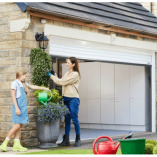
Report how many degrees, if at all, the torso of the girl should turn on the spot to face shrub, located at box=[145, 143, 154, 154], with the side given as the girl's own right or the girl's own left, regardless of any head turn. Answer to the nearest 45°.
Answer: approximately 45° to the girl's own right

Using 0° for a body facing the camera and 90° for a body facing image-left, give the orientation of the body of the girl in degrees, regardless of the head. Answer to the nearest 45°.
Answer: approximately 270°
